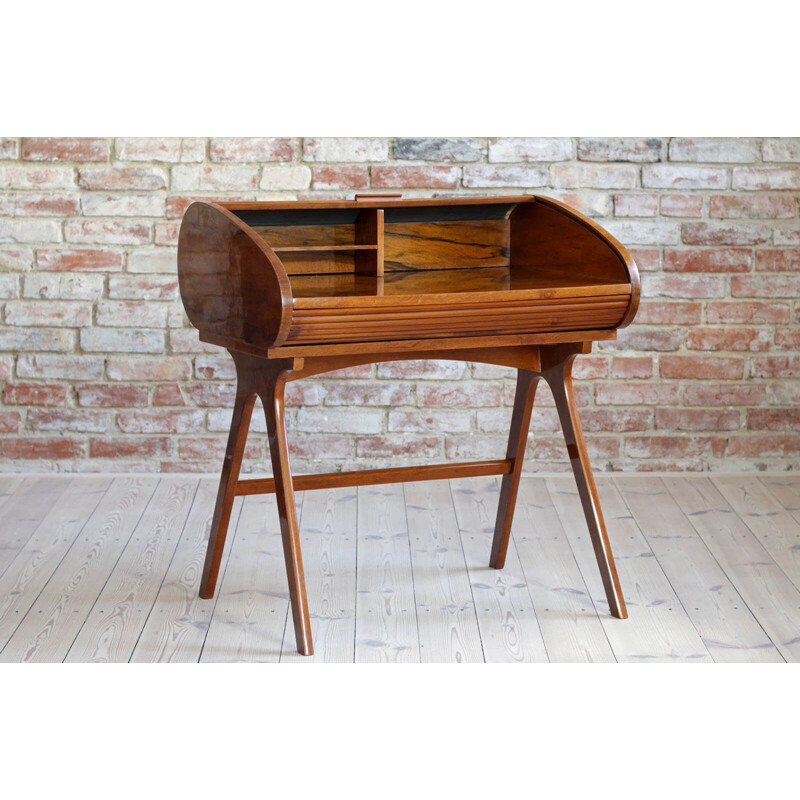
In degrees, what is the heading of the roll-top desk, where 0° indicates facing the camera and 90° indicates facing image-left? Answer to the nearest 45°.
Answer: approximately 315°
